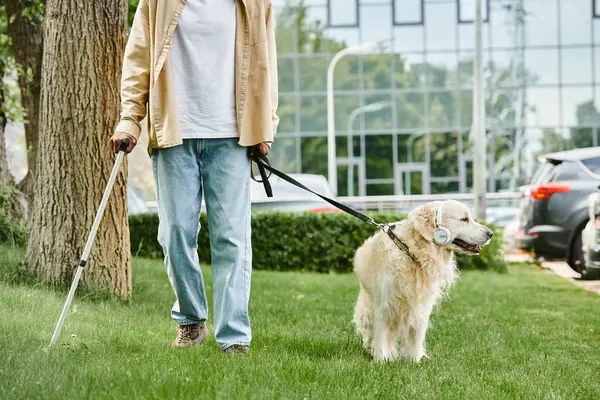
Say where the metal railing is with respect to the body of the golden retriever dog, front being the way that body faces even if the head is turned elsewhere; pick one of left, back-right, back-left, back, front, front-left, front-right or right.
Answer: back-left

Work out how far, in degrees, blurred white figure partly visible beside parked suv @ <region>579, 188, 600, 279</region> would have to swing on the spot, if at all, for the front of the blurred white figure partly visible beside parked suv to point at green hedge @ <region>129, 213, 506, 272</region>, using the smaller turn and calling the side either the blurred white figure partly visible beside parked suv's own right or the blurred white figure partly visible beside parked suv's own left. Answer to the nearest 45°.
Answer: approximately 90° to the blurred white figure partly visible beside parked suv's own left

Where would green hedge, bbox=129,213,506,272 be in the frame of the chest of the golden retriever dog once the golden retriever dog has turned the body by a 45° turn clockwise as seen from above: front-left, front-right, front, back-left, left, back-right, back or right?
back

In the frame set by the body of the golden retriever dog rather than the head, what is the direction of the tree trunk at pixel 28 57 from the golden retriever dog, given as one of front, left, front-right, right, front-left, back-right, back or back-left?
back

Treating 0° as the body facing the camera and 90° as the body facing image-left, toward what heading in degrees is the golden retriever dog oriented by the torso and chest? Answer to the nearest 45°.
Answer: approximately 315°

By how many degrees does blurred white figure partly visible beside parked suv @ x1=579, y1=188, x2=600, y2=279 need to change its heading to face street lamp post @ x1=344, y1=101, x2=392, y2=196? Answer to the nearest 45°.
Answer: approximately 45° to its left

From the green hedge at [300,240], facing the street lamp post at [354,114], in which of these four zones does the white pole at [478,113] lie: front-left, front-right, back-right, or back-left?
front-right

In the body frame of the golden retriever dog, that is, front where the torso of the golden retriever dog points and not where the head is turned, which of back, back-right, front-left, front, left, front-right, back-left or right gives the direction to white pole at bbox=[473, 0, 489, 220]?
back-left

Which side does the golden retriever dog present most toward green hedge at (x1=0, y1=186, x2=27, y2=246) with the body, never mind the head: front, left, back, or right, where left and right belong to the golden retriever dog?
back

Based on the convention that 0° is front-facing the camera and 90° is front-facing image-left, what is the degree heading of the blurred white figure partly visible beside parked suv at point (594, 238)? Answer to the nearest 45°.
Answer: approximately 225°

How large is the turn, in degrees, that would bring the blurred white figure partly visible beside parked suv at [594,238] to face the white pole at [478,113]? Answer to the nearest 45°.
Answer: approximately 45° to its left
